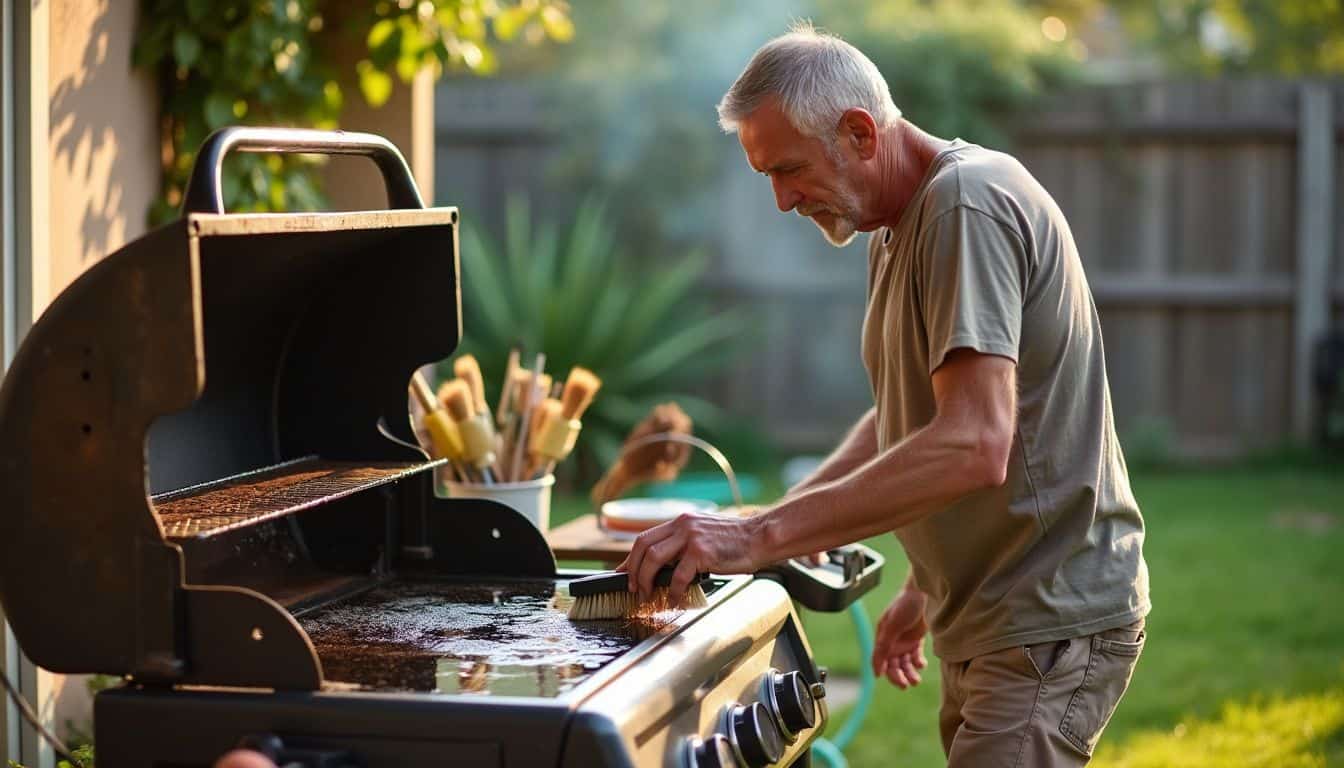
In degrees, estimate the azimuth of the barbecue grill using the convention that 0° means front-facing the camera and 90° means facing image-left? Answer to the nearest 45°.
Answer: approximately 315°

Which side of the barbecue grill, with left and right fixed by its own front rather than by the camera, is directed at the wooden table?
left

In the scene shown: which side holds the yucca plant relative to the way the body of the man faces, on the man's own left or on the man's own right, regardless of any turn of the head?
on the man's own right

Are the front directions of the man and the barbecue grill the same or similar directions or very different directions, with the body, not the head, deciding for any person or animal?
very different directions

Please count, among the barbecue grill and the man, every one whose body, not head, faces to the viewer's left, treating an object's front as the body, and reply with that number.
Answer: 1

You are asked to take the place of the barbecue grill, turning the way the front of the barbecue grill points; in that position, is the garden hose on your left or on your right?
on your left

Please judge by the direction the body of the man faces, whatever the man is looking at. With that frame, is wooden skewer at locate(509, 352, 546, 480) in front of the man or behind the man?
in front

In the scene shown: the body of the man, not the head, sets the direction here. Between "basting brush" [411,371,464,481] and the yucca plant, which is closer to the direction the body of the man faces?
the basting brush

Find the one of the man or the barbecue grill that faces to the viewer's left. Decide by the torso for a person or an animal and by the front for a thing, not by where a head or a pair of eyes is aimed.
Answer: the man

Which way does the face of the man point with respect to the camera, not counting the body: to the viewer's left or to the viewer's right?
to the viewer's left

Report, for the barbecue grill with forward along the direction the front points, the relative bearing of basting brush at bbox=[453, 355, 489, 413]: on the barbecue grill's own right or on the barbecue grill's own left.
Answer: on the barbecue grill's own left

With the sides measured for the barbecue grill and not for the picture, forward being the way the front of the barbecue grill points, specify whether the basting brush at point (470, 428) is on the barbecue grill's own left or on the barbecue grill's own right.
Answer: on the barbecue grill's own left

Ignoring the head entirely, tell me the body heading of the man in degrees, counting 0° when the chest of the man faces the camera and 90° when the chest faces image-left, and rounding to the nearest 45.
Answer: approximately 90°

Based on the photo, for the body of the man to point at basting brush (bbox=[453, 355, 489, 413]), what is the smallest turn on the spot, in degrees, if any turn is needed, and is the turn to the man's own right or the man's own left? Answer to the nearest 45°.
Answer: approximately 45° to the man's own right
